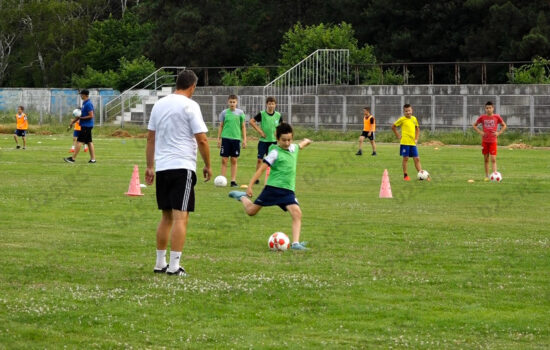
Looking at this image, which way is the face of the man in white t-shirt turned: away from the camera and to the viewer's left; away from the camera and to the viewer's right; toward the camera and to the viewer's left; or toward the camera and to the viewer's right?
away from the camera and to the viewer's right

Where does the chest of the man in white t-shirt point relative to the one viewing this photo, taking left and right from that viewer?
facing away from the viewer and to the right of the viewer

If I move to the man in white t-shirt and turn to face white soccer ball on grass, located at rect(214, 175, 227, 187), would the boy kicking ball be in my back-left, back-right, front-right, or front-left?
front-right

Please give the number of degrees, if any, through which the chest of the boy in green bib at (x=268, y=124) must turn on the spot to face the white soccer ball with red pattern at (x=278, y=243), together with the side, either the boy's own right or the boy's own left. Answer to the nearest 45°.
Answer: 0° — they already face it

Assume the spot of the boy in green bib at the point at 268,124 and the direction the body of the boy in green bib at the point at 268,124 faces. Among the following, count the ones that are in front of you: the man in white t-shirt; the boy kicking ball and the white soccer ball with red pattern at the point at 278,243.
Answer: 3

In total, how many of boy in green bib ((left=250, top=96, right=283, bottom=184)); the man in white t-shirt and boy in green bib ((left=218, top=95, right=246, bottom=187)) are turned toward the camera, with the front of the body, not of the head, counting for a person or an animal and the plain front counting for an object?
2

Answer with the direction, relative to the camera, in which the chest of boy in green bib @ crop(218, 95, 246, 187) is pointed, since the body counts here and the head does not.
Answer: toward the camera

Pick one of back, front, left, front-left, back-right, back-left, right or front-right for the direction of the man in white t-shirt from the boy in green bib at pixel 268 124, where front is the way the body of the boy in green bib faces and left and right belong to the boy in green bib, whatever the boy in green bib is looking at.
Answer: front

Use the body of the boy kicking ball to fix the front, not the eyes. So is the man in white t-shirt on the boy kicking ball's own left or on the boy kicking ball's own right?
on the boy kicking ball's own right

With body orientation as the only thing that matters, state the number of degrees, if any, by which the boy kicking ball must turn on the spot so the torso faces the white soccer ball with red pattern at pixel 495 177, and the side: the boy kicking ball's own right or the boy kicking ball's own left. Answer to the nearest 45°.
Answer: approximately 90° to the boy kicking ball's own left

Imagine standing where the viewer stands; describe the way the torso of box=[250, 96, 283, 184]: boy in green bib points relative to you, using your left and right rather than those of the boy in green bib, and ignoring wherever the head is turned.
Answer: facing the viewer

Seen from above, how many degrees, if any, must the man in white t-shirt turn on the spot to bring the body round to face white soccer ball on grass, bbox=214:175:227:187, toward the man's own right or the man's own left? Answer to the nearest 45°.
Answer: approximately 45° to the man's own left
